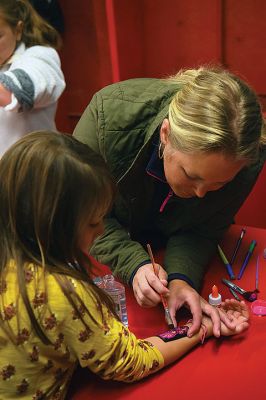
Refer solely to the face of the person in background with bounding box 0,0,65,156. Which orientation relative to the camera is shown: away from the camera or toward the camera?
toward the camera

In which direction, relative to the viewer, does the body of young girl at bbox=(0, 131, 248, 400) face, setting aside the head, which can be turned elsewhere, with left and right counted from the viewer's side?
facing away from the viewer and to the right of the viewer

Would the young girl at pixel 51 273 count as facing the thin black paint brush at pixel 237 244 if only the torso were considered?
yes

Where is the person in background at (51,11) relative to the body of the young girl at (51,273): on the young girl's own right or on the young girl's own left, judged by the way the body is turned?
on the young girl's own left

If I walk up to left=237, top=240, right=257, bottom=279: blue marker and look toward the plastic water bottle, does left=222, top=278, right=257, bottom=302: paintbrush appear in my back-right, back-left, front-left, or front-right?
front-left
